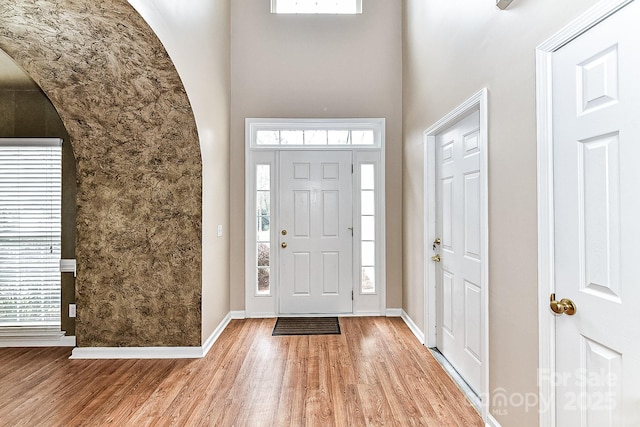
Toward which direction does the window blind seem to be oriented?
toward the camera

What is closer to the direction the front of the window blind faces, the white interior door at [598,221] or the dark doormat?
the white interior door

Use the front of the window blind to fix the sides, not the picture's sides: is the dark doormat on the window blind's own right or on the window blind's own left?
on the window blind's own left

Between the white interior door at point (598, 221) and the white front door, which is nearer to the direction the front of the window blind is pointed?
the white interior door
